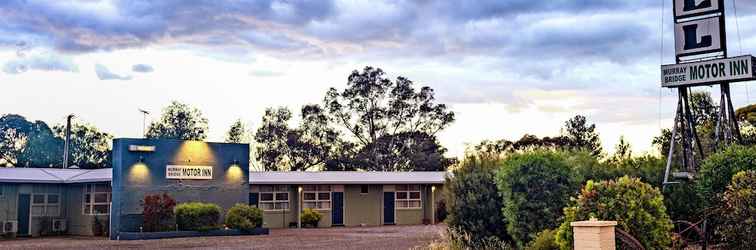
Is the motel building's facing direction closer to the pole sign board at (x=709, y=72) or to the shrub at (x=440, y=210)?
the pole sign board

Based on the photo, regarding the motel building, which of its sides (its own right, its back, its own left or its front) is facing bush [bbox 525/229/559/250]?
front

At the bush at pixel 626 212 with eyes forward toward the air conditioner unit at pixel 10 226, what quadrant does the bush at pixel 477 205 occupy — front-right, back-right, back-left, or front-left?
front-right

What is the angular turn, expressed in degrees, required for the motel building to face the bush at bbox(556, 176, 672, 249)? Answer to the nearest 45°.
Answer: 0° — it already faces it

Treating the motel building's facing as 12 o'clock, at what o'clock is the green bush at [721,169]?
The green bush is roughly at 11 o'clock from the motel building.

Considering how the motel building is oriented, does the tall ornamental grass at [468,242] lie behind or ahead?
ahead

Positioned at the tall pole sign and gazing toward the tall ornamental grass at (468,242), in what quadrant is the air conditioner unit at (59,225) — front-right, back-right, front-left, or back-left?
front-right

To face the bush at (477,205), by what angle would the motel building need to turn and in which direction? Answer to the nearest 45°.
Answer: approximately 45° to its left

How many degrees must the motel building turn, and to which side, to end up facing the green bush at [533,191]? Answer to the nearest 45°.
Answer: approximately 45° to its left

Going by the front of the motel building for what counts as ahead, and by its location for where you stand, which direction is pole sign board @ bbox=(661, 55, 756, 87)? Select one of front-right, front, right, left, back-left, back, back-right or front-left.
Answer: front-left

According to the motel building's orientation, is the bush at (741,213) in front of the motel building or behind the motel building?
in front

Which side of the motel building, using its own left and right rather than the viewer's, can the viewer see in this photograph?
front
